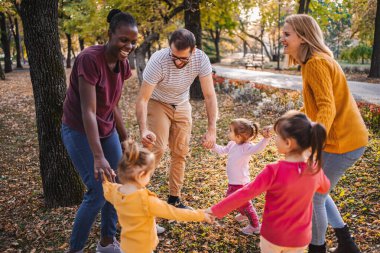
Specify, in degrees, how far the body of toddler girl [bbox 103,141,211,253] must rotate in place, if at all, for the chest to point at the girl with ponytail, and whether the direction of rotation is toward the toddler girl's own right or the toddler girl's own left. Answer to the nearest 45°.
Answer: approximately 45° to the toddler girl's own right

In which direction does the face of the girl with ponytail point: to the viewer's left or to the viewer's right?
to the viewer's left

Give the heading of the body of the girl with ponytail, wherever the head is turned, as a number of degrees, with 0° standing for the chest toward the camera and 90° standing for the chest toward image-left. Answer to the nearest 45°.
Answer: approximately 135°

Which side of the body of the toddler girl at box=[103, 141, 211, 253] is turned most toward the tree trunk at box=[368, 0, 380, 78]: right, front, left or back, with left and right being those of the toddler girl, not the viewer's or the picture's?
front

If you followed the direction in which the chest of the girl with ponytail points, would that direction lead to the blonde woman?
no

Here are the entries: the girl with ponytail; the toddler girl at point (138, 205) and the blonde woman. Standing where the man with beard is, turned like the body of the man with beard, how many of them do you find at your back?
0

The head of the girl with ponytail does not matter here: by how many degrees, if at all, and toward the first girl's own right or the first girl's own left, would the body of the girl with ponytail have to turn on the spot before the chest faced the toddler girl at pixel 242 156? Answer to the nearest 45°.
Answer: approximately 45° to the first girl's own right

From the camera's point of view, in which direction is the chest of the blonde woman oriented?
to the viewer's left

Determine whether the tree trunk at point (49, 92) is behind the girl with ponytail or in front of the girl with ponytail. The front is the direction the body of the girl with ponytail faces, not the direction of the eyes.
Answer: in front

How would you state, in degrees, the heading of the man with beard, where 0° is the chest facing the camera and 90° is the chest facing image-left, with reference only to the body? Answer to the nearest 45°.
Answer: approximately 0°

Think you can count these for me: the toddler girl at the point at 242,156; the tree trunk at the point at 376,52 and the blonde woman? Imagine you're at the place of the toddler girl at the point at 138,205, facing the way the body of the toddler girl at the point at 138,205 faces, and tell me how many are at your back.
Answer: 0

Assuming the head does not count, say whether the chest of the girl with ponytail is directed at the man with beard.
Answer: yes

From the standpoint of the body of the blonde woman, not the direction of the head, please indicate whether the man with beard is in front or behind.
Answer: in front

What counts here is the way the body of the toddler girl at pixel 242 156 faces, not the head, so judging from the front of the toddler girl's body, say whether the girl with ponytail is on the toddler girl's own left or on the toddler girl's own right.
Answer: on the toddler girl's own left
